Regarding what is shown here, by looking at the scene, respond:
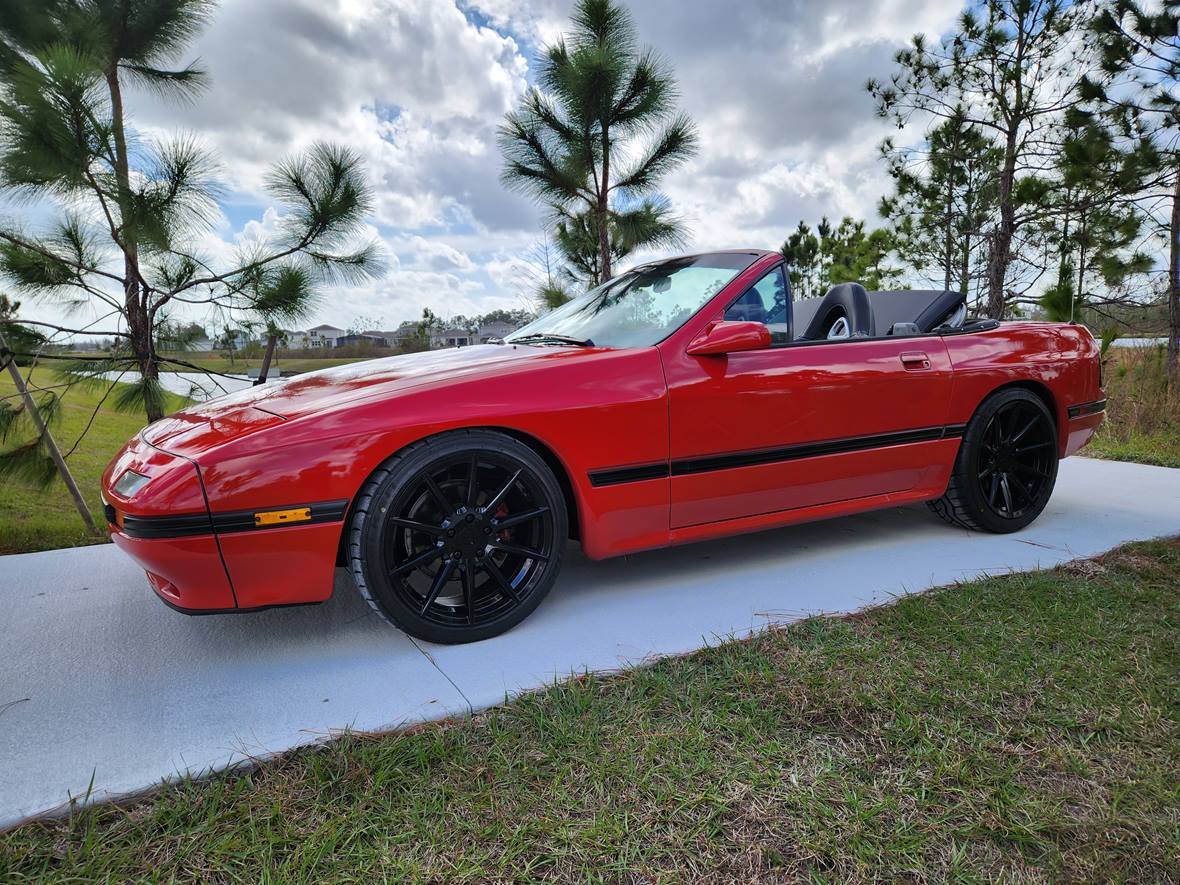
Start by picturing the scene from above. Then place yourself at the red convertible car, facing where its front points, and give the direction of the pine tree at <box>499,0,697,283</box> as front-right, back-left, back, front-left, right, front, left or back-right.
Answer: back-right

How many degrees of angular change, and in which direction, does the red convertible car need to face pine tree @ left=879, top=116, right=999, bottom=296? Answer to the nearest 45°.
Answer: approximately 180°

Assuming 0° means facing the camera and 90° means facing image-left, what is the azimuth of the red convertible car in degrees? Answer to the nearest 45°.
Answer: approximately 45°

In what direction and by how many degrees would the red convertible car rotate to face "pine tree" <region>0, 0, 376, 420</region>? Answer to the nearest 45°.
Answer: approximately 90° to its right
